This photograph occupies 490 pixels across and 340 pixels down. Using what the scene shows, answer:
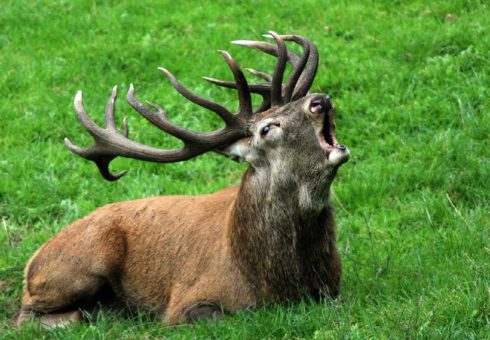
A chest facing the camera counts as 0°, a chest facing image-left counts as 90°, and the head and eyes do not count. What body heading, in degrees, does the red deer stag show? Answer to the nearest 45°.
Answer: approximately 315°
